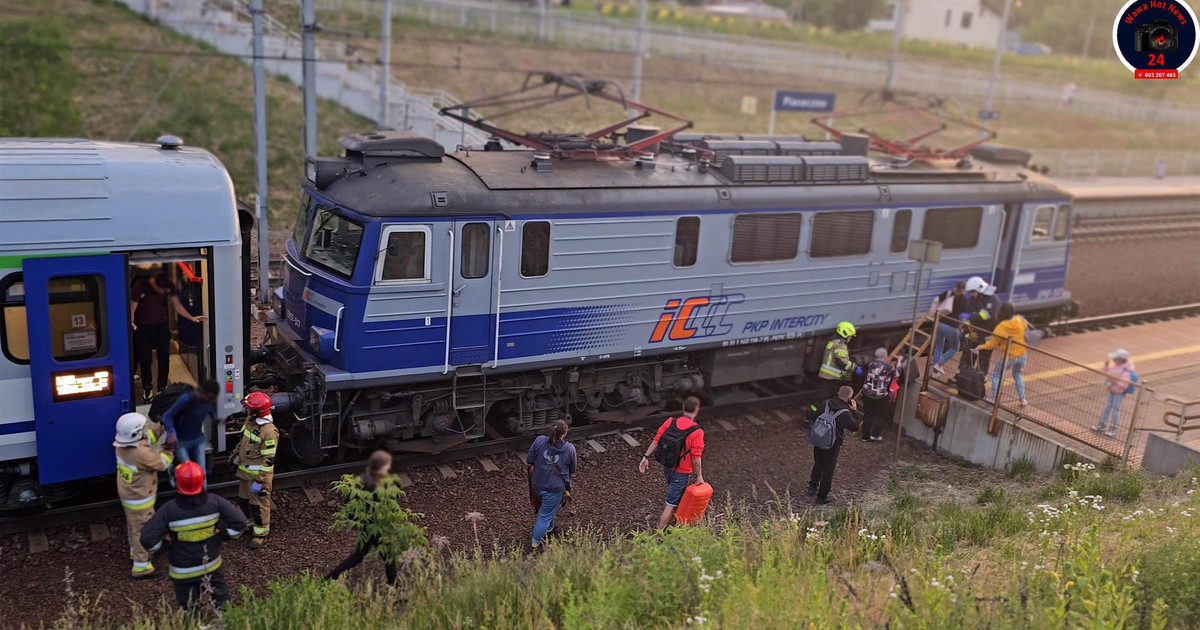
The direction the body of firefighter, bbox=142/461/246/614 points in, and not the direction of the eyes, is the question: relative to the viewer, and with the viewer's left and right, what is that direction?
facing away from the viewer

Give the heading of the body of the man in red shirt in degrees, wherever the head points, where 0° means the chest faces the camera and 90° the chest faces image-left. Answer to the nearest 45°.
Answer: approximately 225°

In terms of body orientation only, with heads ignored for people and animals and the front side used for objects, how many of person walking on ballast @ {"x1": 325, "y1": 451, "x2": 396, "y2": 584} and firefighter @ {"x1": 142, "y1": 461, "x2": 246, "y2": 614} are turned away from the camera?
1

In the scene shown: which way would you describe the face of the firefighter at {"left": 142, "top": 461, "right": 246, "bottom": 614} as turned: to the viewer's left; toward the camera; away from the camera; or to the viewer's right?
away from the camera

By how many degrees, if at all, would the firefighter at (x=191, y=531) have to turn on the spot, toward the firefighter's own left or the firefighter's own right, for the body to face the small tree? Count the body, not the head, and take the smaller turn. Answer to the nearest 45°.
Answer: approximately 90° to the firefighter's own right

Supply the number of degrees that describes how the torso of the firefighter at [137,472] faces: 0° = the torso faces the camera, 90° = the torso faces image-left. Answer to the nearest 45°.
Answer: approximately 225°

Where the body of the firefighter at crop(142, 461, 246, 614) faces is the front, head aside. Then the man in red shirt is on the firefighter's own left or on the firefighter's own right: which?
on the firefighter's own right

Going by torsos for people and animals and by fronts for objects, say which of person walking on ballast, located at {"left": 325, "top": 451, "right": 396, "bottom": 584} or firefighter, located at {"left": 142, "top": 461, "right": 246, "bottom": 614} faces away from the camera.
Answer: the firefighter

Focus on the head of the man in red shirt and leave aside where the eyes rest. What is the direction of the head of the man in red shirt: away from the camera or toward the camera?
away from the camera

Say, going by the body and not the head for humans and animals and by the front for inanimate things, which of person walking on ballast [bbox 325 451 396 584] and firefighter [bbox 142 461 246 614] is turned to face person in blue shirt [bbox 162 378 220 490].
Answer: the firefighter

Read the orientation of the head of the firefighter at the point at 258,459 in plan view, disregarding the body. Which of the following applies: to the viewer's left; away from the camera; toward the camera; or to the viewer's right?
to the viewer's left

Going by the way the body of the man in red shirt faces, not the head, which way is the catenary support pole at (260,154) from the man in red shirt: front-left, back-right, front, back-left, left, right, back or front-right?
left

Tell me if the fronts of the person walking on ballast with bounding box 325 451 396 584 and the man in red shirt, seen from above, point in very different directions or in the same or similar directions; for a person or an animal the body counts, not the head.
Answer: same or similar directions

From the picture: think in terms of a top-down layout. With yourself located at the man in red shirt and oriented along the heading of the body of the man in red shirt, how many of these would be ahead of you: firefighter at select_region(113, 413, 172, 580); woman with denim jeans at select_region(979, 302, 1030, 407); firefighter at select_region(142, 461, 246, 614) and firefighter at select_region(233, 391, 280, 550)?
1
